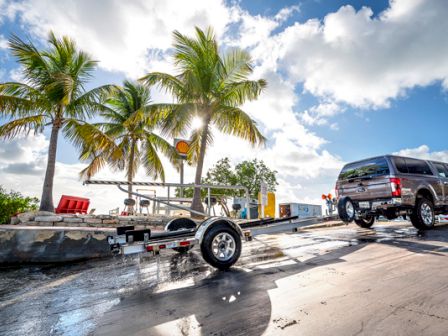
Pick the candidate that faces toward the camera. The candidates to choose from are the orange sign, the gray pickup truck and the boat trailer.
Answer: the orange sign

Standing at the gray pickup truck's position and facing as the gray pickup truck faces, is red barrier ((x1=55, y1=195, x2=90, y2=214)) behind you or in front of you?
behind

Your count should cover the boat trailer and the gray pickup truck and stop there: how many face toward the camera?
0

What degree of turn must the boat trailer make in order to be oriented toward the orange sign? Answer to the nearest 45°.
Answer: approximately 45° to its left

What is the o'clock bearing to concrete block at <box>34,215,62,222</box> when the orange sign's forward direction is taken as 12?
The concrete block is roughly at 2 o'clock from the orange sign.

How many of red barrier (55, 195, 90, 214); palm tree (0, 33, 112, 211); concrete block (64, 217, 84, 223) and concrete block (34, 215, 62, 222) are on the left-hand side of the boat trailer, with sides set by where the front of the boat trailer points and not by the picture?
4

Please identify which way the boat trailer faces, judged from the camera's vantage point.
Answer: facing away from the viewer and to the right of the viewer

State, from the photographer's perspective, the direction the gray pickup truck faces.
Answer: facing away from the viewer and to the right of the viewer

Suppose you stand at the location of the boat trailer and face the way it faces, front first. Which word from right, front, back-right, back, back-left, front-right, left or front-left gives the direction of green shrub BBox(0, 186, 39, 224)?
left

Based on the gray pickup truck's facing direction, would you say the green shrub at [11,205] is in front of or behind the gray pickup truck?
behind

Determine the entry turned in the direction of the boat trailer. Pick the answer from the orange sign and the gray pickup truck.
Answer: the orange sign
